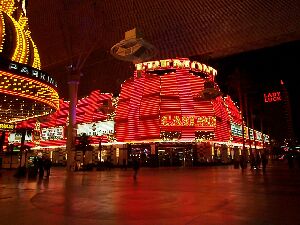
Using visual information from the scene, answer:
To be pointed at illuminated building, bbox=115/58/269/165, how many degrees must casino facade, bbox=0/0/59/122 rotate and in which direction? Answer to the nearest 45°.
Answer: approximately 90° to its left

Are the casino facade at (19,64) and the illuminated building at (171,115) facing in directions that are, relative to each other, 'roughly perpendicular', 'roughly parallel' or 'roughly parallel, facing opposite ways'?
roughly perpendicular

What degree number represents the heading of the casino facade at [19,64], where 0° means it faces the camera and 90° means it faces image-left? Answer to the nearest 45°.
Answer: approximately 315°

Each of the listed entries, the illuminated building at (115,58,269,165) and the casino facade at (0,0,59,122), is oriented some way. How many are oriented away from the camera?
0

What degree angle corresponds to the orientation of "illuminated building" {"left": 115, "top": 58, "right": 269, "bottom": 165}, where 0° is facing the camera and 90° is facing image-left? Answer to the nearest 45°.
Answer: approximately 0°
